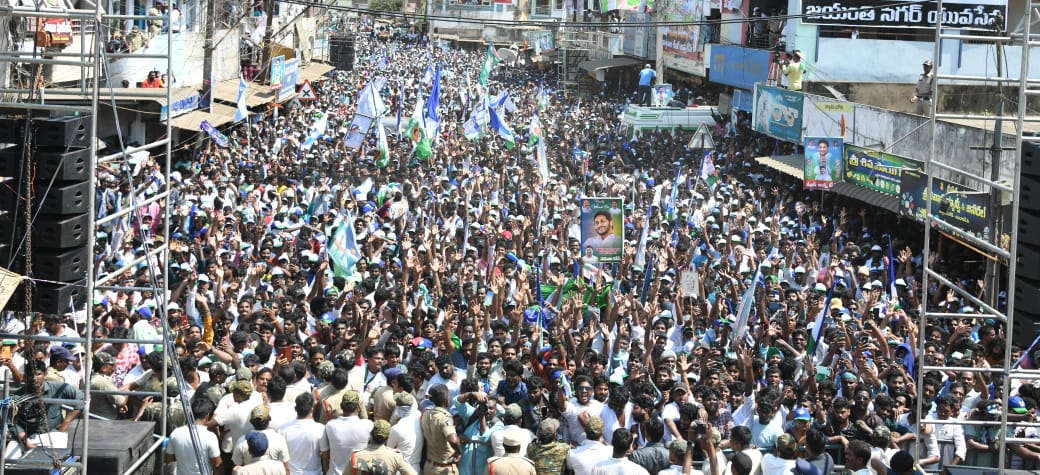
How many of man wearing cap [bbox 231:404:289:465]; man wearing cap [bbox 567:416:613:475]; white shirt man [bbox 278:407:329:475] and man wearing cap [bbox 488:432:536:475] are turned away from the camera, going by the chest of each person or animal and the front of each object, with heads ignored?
4

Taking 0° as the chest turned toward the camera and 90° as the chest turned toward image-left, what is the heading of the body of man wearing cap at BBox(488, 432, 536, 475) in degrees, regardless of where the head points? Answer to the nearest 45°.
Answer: approximately 180°

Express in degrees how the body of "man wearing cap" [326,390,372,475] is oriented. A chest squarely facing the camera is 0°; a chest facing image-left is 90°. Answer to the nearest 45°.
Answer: approximately 180°

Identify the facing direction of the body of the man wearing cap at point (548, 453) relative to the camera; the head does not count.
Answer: away from the camera

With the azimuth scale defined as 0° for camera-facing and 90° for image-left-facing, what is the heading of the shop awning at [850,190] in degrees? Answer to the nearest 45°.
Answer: approximately 45°

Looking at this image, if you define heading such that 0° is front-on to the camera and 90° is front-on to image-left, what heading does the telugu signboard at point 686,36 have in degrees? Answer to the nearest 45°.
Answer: approximately 45°

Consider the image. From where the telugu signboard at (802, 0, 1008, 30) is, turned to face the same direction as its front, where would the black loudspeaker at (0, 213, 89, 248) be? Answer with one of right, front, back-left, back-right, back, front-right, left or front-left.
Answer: front

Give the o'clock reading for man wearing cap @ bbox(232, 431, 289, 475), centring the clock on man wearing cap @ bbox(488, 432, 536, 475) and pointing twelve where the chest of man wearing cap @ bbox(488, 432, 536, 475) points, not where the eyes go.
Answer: man wearing cap @ bbox(232, 431, 289, 475) is roughly at 9 o'clock from man wearing cap @ bbox(488, 432, 536, 475).

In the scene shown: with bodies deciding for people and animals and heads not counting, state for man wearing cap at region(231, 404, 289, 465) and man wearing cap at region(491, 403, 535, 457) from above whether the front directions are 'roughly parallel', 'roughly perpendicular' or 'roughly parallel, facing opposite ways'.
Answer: roughly parallel

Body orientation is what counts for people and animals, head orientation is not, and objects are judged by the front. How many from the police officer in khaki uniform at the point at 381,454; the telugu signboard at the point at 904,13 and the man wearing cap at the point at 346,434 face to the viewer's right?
0

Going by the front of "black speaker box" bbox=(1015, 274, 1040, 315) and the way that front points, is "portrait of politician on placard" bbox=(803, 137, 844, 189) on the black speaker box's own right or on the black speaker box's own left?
on the black speaker box's own right
